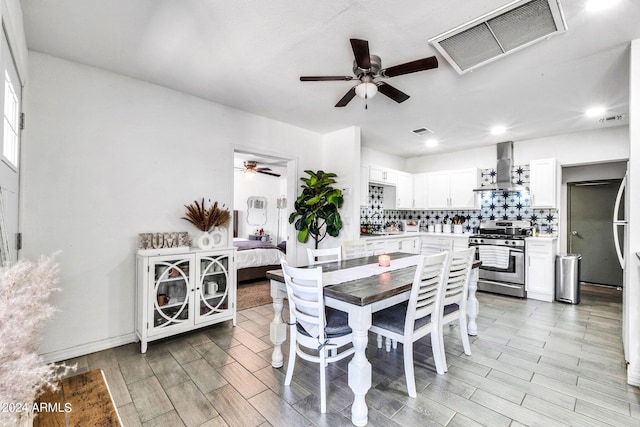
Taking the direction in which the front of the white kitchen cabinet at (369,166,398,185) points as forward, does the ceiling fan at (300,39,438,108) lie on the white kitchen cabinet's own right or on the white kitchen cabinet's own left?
on the white kitchen cabinet's own right

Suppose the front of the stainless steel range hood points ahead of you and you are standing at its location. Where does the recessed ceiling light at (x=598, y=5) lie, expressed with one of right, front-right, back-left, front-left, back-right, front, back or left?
front

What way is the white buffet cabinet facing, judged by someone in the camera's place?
facing the viewer and to the right of the viewer

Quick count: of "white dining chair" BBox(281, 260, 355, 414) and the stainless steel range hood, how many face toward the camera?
1

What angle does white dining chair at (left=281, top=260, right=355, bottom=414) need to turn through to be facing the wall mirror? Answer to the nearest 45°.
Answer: approximately 45° to its left

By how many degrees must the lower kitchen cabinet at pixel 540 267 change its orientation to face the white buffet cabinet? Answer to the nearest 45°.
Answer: approximately 45° to its right

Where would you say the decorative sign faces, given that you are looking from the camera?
facing the viewer

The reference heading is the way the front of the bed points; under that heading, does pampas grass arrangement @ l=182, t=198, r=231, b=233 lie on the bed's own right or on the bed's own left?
on the bed's own right

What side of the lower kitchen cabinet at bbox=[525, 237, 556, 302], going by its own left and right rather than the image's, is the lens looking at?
front

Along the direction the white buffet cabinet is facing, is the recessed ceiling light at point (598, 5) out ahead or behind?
ahead

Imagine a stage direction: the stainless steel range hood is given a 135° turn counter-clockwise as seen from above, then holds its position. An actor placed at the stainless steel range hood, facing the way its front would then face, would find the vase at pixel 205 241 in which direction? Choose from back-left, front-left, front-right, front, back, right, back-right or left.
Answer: back

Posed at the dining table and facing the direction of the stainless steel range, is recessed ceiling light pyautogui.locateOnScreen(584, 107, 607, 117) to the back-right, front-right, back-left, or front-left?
front-right

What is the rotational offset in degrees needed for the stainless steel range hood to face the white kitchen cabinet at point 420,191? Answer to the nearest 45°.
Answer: approximately 90° to its right
